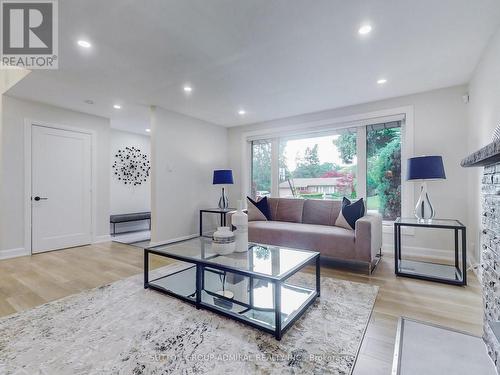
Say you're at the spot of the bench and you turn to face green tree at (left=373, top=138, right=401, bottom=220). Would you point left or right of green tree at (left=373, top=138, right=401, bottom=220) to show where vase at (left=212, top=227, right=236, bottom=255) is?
right

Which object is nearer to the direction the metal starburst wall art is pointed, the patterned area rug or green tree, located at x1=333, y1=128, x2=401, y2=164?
the patterned area rug

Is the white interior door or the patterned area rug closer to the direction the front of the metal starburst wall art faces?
the patterned area rug

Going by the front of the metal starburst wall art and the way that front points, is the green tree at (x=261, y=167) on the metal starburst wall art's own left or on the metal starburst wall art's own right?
on the metal starburst wall art's own left

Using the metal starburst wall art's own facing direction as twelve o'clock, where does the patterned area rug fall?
The patterned area rug is roughly at 12 o'clock from the metal starburst wall art.

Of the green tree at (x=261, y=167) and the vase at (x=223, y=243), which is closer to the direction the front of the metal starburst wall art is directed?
the vase

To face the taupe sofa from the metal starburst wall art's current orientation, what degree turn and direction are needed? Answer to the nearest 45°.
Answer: approximately 45° to its left

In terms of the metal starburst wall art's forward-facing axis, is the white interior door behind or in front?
in front

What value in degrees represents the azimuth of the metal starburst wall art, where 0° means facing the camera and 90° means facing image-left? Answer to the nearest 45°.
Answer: approximately 0°

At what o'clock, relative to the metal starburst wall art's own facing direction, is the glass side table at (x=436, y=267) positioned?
The glass side table is roughly at 11 o'clock from the metal starburst wall art.

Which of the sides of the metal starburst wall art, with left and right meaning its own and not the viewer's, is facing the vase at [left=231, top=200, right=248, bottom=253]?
front

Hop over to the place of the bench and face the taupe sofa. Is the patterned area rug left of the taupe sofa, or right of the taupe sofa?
right

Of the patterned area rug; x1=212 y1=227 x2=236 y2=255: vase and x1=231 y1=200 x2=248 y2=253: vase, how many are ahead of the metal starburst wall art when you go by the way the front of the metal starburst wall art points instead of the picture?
3

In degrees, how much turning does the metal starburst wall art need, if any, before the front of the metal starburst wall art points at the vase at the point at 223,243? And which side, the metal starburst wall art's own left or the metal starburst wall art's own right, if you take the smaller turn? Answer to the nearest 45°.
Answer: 0° — it already faces it

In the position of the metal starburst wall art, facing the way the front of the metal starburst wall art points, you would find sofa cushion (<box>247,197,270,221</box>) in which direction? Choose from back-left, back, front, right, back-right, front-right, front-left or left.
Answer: front-left
